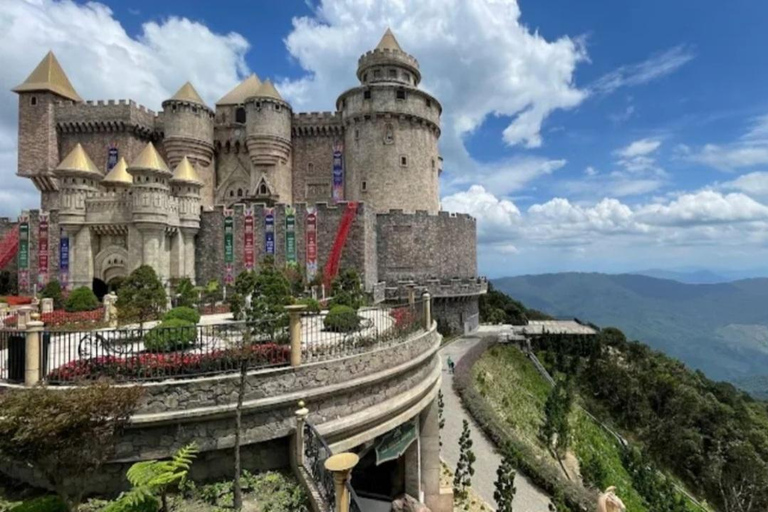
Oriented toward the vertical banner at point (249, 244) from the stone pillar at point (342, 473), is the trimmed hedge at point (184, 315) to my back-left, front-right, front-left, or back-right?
front-left

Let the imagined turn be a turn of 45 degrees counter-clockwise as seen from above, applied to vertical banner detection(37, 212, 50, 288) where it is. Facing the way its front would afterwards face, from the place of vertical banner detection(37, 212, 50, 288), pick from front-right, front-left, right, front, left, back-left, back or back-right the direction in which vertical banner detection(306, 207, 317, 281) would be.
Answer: front

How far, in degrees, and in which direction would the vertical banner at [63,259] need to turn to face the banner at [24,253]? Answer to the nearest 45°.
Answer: approximately 135° to its right

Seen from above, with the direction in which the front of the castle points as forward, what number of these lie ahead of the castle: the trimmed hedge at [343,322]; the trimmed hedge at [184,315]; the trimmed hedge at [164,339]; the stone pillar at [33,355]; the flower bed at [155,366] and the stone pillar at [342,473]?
6

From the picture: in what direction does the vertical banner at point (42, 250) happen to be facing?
toward the camera

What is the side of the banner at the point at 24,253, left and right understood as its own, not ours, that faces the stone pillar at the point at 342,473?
front

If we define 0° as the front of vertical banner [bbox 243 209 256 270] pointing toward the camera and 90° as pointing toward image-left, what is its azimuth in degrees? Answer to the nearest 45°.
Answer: approximately 0°

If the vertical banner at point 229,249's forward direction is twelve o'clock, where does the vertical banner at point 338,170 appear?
the vertical banner at point 338,170 is roughly at 8 o'clock from the vertical banner at point 229,249.

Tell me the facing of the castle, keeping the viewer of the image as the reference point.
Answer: facing the viewer

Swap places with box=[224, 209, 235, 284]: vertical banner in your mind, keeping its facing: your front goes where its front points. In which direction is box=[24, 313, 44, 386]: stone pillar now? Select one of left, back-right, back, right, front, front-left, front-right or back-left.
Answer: front

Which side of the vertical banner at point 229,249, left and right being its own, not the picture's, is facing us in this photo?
front

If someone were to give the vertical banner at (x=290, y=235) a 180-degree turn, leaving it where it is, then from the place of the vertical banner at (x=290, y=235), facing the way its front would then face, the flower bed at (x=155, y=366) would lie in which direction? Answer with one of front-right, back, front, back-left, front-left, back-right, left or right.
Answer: back

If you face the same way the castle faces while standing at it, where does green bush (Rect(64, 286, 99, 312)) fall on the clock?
The green bush is roughly at 1 o'clock from the castle.

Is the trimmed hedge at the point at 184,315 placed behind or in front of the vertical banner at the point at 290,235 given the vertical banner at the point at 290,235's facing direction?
in front

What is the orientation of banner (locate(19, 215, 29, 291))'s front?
toward the camera

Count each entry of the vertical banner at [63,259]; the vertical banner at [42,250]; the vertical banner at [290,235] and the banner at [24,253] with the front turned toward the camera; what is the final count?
4

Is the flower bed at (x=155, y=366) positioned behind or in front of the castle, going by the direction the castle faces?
in front
